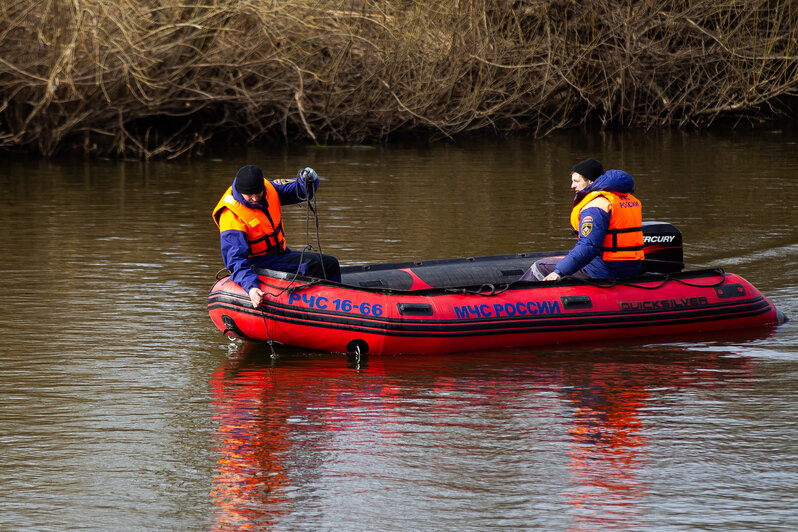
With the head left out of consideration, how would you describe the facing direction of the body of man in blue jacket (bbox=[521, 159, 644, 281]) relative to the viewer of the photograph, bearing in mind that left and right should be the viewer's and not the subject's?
facing away from the viewer and to the left of the viewer

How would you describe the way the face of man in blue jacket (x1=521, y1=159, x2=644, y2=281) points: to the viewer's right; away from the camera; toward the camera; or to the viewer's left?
to the viewer's left

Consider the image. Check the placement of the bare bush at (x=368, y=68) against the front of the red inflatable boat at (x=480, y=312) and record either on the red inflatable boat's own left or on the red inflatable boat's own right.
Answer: on the red inflatable boat's own right

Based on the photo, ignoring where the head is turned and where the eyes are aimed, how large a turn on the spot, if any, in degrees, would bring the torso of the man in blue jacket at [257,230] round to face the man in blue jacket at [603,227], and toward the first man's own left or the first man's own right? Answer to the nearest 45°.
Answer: approximately 45° to the first man's own left

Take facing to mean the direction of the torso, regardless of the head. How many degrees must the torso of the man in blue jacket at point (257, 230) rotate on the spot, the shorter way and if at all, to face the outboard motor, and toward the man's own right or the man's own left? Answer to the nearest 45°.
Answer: approximately 45° to the man's own left

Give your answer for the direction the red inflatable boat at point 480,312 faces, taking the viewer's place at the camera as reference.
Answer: facing to the left of the viewer

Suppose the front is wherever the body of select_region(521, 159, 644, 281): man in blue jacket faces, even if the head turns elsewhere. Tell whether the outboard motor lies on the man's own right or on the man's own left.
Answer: on the man's own right

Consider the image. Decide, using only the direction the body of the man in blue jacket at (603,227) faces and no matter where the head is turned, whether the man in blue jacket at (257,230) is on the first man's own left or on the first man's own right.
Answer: on the first man's own left

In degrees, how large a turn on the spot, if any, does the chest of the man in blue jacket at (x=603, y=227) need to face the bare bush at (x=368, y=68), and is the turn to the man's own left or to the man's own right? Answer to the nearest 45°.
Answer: approximately 45° to the man's own right
